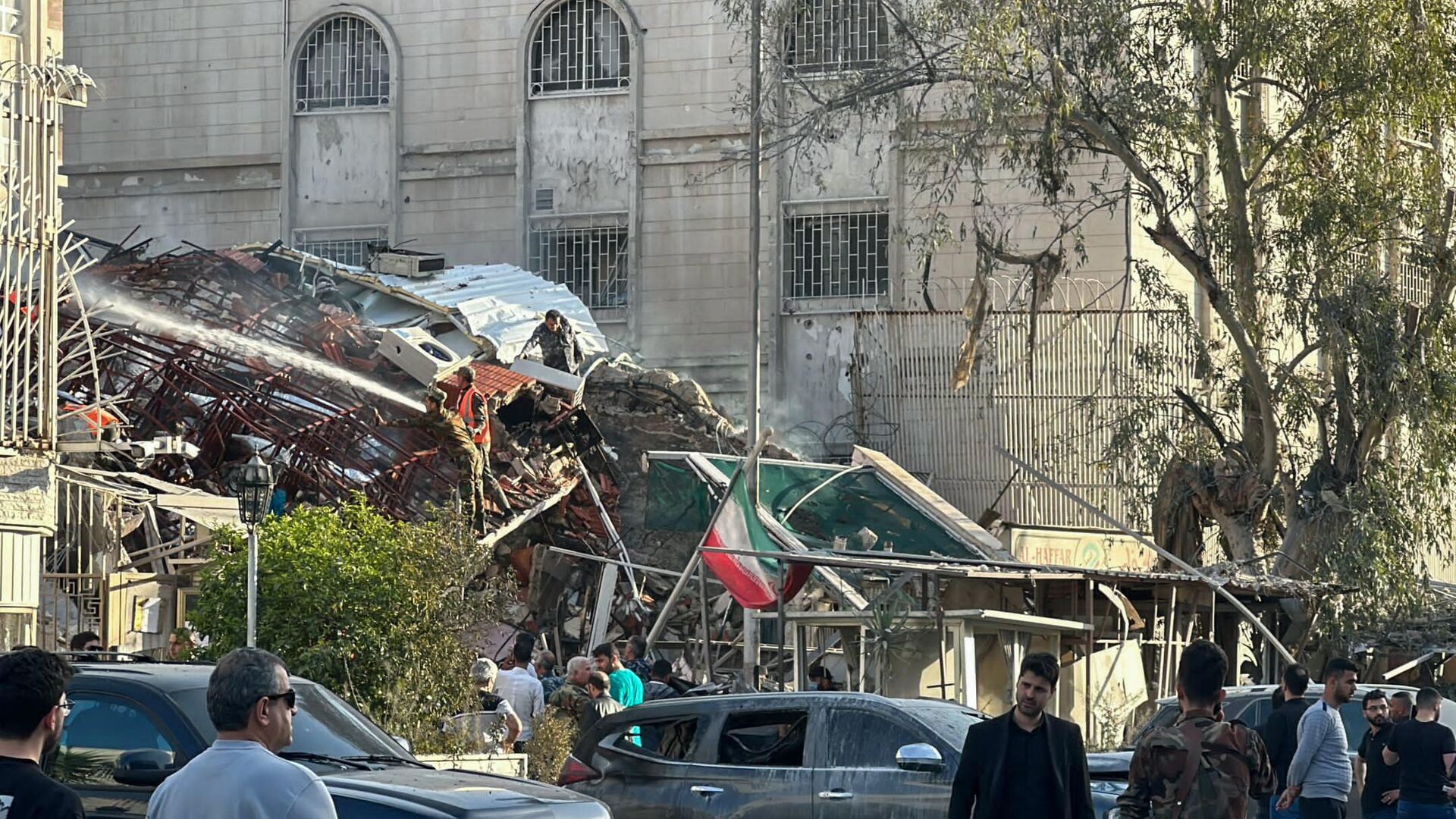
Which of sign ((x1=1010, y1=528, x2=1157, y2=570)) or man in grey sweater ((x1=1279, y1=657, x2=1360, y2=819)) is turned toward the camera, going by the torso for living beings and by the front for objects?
the sign

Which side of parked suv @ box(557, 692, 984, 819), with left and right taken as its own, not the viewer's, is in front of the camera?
right

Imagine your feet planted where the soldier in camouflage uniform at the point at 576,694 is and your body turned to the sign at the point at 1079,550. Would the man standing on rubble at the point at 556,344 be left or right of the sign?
left

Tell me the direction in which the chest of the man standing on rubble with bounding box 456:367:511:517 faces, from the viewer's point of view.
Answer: to the viewer's left

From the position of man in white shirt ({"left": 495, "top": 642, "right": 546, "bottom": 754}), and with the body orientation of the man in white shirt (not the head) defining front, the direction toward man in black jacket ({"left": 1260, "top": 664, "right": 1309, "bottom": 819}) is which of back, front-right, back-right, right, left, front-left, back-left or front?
back-right

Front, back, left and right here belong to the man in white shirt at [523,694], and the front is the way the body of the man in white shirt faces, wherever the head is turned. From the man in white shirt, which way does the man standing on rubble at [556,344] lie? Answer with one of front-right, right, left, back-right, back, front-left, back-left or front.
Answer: front

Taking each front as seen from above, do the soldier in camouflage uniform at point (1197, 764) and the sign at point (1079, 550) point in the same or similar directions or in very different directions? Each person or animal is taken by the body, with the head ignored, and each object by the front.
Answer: very different directions

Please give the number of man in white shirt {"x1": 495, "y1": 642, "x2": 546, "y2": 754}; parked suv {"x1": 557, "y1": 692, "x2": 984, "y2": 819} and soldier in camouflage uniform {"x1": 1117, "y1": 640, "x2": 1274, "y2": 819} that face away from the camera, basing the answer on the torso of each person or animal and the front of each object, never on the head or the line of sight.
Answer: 2

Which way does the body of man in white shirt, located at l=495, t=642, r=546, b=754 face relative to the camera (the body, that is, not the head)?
away from the camera

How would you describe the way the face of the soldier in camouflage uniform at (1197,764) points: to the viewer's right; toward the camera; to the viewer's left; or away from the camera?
away from the camera

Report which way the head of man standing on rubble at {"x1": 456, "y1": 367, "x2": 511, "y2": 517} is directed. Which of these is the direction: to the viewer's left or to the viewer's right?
to the viewer's left

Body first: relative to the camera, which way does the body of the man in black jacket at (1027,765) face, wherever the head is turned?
toward the camera

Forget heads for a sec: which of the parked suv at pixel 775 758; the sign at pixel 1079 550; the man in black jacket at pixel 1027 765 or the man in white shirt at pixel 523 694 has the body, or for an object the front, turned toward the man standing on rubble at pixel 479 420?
the man in white shirt

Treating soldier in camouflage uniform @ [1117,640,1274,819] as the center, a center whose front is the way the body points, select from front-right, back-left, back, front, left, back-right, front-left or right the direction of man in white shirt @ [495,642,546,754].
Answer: front-left

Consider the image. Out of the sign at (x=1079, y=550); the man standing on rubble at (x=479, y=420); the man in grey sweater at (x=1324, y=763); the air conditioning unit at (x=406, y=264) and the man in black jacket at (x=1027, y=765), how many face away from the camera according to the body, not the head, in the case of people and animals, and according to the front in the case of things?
0

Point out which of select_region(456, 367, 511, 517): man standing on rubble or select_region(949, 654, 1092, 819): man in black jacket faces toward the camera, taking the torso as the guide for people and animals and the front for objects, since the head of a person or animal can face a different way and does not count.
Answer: the man in black jacket
